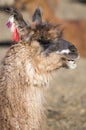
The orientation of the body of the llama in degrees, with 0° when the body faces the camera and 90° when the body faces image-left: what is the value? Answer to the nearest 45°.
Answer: approximately 270°
